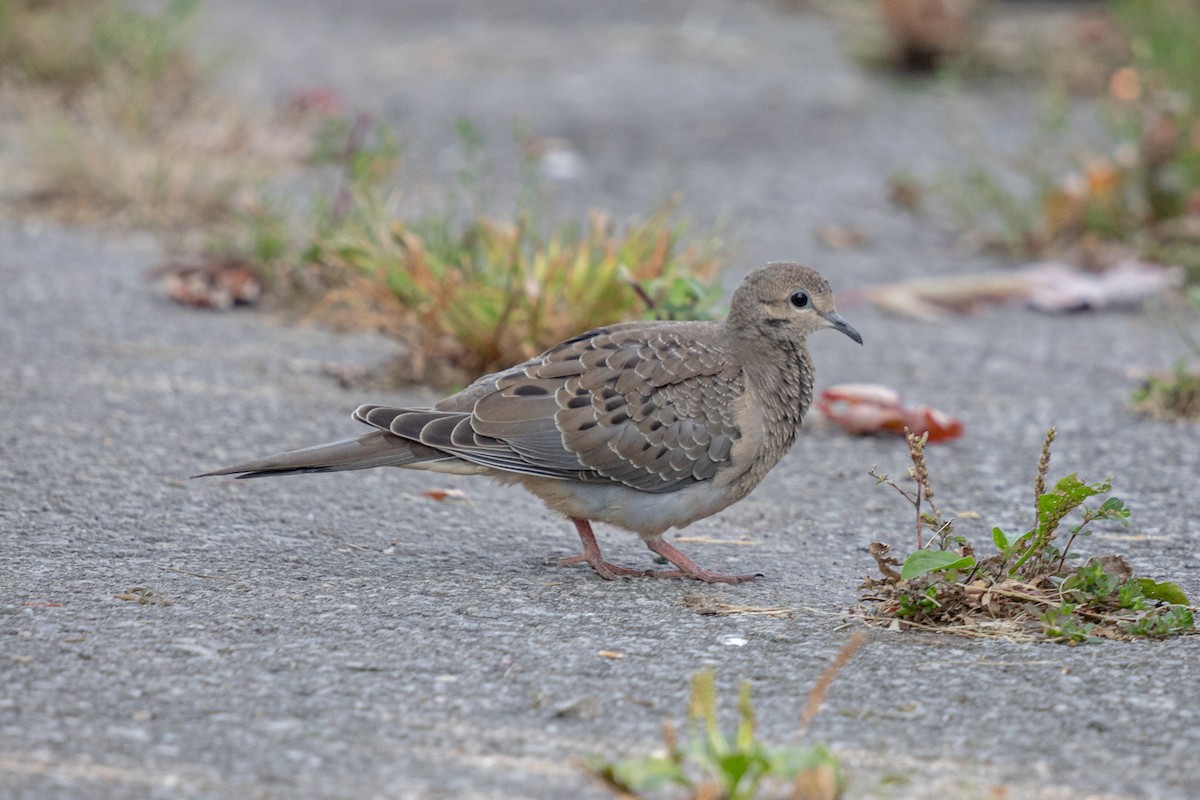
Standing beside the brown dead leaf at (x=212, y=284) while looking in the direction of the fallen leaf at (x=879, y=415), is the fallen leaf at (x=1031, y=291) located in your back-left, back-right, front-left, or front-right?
front-left

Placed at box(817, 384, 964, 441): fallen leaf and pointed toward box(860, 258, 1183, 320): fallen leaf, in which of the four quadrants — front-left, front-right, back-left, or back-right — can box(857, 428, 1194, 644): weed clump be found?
back-right

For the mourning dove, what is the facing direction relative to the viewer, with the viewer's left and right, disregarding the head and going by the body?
facing to the right of the viewer

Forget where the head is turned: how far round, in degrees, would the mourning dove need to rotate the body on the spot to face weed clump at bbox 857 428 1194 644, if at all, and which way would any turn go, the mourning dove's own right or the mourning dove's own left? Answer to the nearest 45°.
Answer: approximately 45° to the mourning dove's own right

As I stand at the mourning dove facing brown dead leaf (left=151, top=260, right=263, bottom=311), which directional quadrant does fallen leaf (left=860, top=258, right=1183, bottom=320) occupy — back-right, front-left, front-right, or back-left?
front-right

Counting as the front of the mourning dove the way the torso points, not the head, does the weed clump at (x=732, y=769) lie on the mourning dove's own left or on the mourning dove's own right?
on the mourning dove's own right

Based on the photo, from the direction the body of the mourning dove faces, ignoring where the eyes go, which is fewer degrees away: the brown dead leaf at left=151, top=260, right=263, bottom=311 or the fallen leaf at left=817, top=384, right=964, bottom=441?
the fallen leaf

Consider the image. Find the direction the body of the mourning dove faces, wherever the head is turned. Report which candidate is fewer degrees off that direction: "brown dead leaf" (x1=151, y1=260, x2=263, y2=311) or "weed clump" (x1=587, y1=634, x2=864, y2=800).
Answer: the weed clump

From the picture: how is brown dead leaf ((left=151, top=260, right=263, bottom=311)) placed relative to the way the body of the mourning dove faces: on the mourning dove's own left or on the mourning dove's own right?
on the mourning dove's own left

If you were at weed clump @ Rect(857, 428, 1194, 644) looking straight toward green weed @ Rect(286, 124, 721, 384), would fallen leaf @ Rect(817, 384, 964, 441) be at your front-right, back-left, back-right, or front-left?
front-right

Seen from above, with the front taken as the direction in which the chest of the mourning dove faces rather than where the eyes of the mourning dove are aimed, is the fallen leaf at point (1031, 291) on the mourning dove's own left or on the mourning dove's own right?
on the mourning dove's own left

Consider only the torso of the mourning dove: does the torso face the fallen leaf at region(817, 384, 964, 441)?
no

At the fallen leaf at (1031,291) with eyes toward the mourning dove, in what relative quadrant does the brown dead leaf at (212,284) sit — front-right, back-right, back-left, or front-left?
front-right
